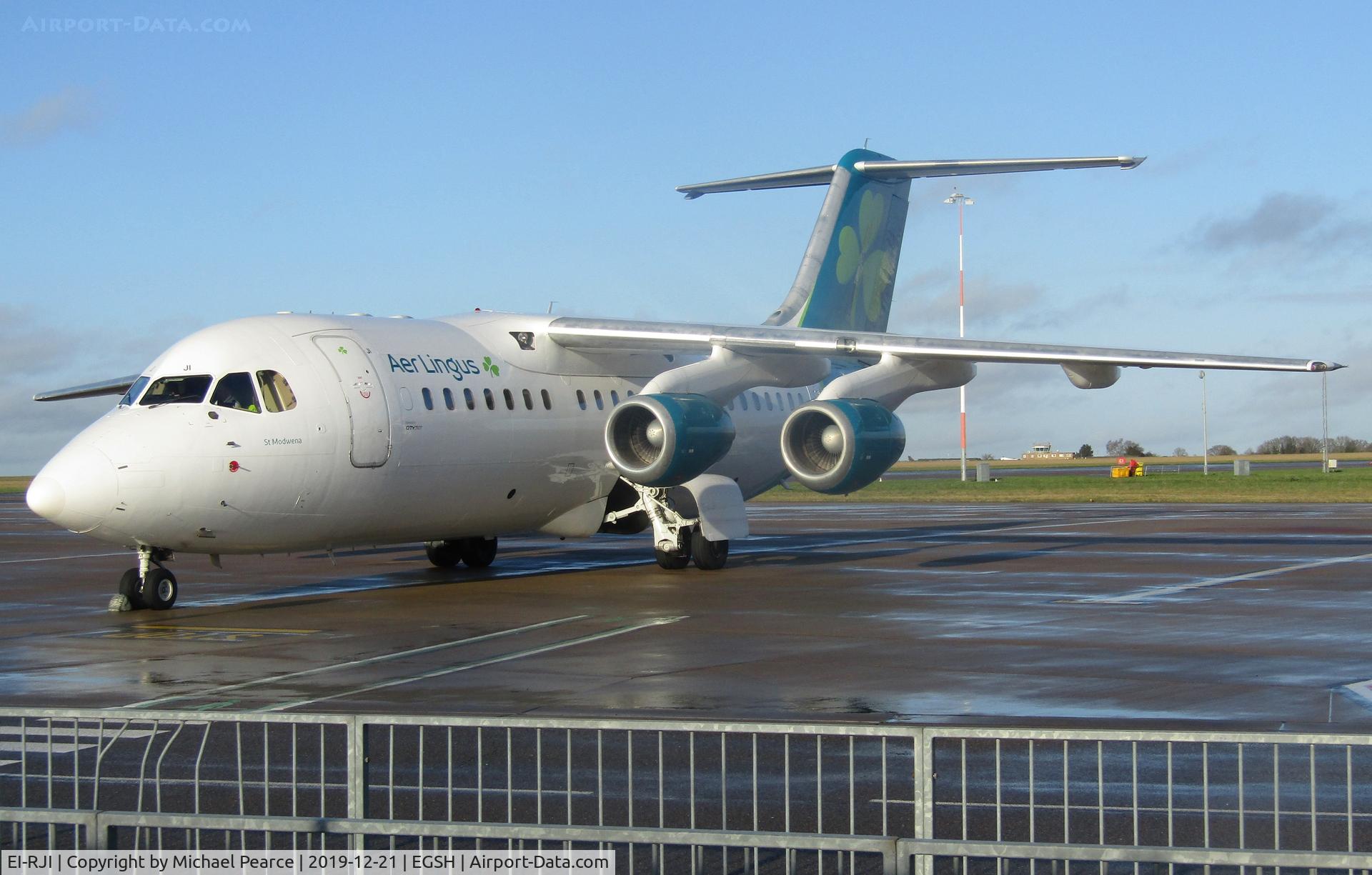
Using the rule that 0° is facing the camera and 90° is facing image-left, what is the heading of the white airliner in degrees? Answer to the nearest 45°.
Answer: approximately 45°

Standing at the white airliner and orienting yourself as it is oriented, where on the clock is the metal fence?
The metal fence is roughly at 10 o'clock from the white airliner.
